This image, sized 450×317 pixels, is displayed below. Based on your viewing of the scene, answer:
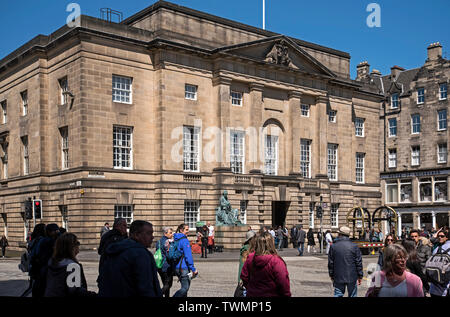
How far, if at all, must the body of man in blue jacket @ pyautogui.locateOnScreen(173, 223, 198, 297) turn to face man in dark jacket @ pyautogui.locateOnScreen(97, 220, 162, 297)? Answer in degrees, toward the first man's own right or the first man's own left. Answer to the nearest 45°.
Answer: approximately 90° to the first man's own right

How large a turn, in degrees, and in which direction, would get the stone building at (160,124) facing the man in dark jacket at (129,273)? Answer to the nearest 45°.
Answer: approximately 45° to its right

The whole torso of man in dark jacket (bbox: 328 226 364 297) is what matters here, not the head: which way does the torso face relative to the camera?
away from the camera

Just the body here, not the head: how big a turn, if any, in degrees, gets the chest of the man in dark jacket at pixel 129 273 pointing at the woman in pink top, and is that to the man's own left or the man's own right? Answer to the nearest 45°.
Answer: approximately 45° to the man's own right

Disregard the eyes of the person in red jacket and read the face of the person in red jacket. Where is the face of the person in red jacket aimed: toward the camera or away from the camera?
away from the camera

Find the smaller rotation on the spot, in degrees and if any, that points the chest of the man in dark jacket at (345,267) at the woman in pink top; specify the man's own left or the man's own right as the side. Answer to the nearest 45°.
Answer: approximately 180°

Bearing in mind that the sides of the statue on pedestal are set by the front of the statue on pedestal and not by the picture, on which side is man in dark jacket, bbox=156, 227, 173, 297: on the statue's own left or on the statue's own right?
on the statue's own right

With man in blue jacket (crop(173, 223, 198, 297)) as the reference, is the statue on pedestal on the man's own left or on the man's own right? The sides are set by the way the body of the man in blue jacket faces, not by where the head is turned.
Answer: on the man's own left
